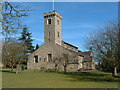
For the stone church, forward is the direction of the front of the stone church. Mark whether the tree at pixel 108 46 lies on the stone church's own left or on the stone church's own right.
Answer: on the stone church's own left

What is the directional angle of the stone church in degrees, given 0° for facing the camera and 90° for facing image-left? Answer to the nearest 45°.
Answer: approximately 45°
